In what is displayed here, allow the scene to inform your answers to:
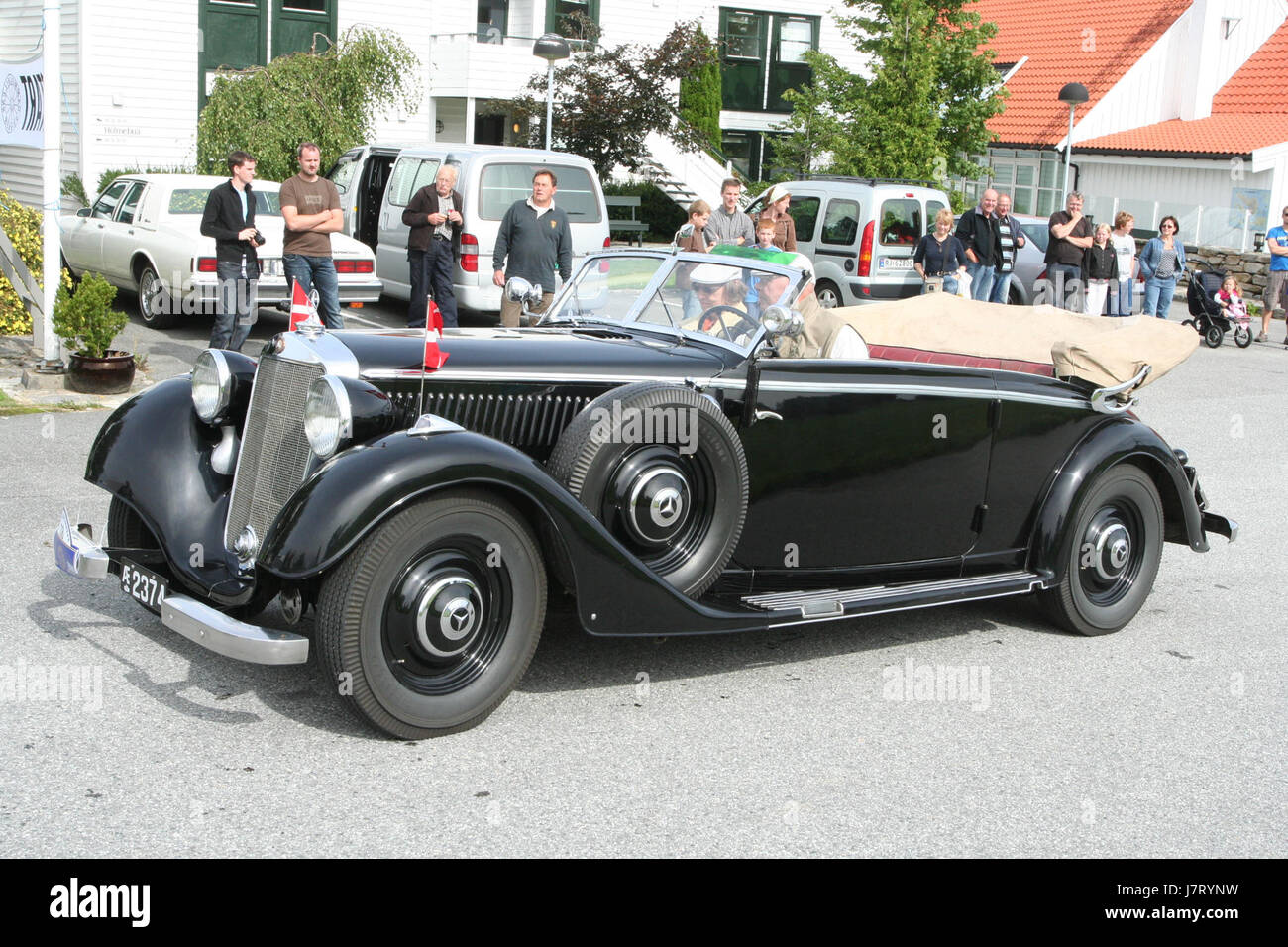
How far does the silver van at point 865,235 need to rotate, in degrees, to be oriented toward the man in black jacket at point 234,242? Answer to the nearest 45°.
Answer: approximately 90° to its left

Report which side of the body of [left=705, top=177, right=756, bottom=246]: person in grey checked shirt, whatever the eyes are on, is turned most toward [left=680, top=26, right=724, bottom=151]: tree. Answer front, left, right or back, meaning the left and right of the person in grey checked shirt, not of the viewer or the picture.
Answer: back

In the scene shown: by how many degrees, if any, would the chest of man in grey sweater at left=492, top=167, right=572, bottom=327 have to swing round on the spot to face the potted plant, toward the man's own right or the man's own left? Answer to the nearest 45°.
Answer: approximately 90° to the man's own right

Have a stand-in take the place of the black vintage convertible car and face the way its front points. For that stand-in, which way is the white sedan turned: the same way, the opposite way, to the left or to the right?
to the right

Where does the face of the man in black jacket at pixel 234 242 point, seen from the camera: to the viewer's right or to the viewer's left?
to the viewer's right

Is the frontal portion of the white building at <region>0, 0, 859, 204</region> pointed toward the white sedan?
yes

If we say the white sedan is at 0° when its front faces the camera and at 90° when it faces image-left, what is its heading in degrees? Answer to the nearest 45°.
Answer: approximately 135°

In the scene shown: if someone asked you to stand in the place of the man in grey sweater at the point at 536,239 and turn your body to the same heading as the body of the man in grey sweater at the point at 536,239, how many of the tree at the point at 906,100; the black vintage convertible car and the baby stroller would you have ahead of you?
1

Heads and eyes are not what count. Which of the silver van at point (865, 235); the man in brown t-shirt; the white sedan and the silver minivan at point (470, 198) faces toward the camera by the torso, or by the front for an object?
the man in brown t-shirt

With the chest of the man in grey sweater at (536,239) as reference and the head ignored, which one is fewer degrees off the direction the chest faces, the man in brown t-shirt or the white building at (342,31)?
the man in brown t-shirt

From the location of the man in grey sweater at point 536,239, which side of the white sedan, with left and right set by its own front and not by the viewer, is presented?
back

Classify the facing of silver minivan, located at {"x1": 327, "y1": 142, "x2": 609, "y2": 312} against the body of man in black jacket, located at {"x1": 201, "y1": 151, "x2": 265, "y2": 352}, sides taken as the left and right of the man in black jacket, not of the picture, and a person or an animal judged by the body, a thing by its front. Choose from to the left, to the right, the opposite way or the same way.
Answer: the opposite way

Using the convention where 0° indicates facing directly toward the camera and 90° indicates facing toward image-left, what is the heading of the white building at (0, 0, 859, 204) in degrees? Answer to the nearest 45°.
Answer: approximately 0°

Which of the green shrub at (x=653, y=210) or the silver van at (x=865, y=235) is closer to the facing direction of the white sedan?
the green shrub

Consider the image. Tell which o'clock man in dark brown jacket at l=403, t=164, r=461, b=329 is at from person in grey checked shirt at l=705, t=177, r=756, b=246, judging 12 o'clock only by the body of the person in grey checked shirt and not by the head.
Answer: The man in dark brown jacket is roughly at 3 o'clock from the person in grey checked shirt.

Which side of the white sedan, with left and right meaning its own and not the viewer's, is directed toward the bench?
right
